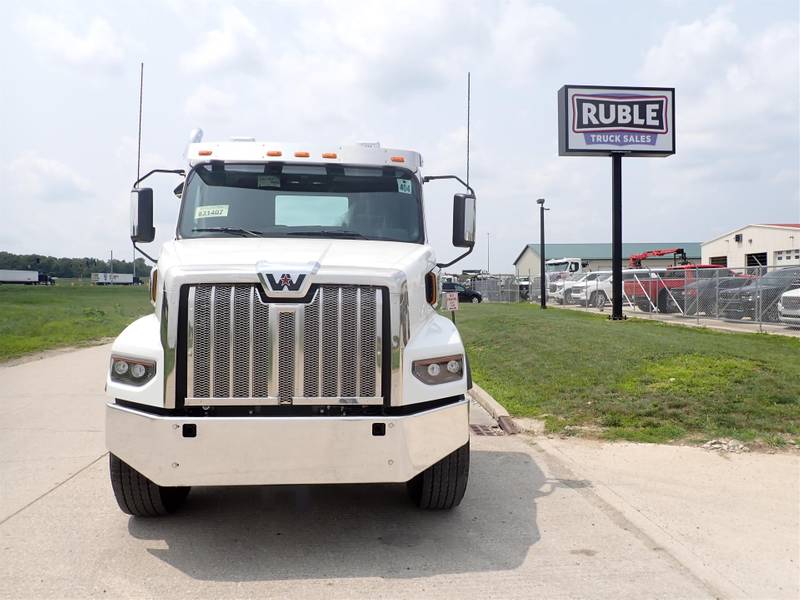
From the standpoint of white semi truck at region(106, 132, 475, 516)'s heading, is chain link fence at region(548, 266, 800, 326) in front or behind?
behind

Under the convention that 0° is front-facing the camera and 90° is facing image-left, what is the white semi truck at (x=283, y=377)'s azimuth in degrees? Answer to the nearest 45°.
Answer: approximately 0°

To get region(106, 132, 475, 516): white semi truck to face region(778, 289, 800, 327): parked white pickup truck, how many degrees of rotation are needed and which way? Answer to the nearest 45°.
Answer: approximately 135° to its left
